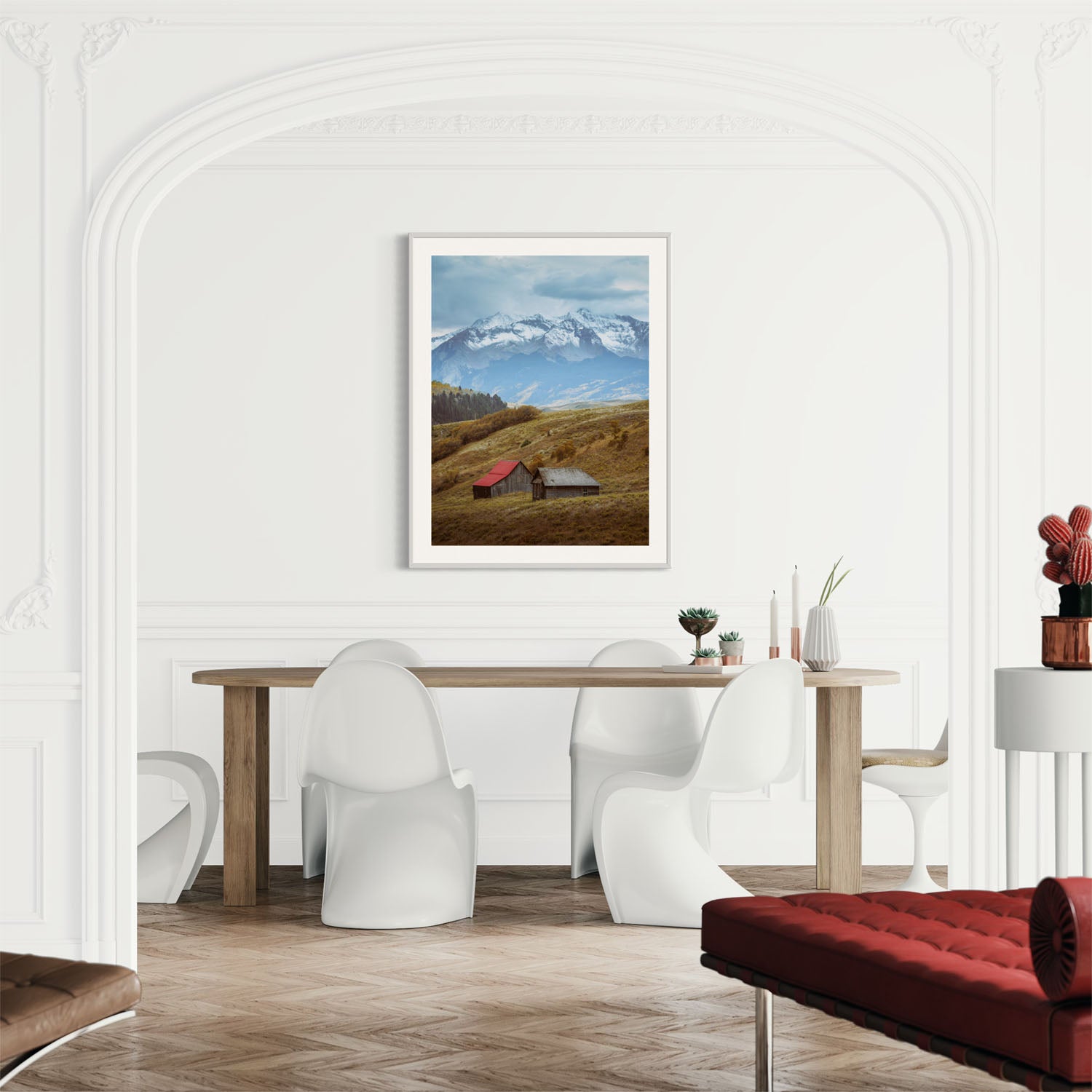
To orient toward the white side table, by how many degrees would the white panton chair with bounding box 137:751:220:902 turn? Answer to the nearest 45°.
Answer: approximately 45° to its right

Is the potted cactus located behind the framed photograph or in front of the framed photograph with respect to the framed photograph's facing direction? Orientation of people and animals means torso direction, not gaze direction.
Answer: in front

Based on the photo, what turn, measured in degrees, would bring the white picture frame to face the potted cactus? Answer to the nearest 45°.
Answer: approximately 45° to its left

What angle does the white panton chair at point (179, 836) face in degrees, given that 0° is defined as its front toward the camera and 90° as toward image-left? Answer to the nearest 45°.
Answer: approximately 270°

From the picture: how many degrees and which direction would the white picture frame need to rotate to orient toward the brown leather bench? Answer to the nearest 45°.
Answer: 0° — it already faces it

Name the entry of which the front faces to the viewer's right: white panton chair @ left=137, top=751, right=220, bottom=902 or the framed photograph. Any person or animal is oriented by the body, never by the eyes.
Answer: the white panton chair
